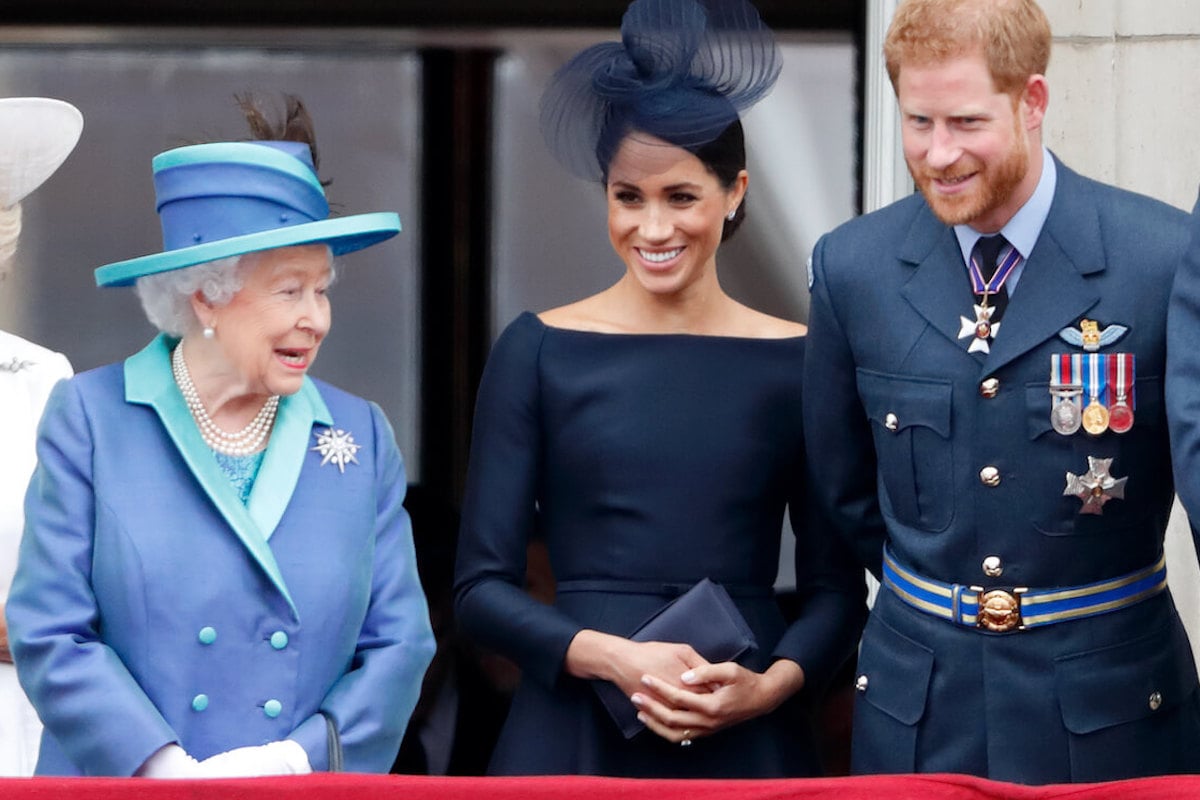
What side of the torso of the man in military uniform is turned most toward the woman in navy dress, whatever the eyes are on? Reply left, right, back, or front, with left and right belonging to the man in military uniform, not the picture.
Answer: right

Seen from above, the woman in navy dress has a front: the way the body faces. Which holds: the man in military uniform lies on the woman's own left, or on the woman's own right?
on the woman's own left

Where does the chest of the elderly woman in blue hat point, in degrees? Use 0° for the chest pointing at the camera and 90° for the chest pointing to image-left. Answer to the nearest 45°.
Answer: approximately 0°

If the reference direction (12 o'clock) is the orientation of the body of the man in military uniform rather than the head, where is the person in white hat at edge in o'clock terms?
The person in white hat at edge is roughly at 3 o'clock from the man in military uniform.

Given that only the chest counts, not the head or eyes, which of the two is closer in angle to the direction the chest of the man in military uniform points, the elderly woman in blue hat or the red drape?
the red drape

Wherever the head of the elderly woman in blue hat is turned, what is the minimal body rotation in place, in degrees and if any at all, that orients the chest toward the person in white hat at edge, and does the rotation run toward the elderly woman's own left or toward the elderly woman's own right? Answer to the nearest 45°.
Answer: approximately 135° to the elderly woman's own right

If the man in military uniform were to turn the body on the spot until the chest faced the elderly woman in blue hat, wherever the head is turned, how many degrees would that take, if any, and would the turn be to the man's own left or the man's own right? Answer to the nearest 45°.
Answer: approximately 90° to the man's own right

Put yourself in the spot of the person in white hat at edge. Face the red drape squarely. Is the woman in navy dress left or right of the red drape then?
left

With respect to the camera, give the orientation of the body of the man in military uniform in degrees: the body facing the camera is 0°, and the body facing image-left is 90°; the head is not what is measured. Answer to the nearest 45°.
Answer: approximately 0°
